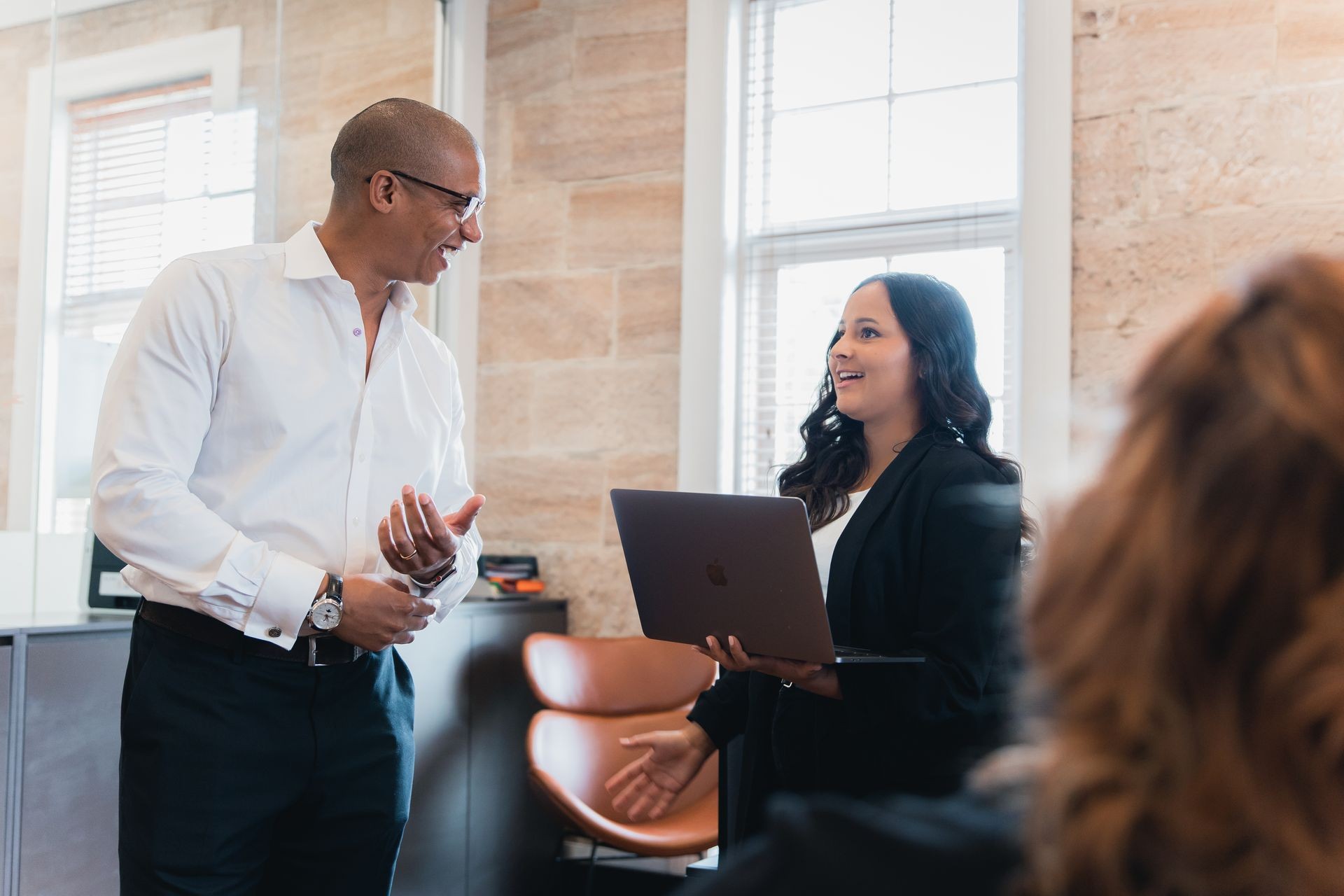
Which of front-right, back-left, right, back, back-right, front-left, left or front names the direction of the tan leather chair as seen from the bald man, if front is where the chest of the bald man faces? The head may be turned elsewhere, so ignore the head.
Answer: left

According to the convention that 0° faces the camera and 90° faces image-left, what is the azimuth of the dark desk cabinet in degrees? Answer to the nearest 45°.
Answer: approximately 0°

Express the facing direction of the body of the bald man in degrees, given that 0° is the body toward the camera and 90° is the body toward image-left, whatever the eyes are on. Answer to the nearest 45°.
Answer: approximately 315°

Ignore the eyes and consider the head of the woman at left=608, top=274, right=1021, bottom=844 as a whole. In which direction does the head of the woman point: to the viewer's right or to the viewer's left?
to the viewer's left

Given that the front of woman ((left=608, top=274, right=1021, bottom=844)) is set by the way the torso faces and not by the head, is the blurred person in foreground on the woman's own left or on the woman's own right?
on the woman's own left

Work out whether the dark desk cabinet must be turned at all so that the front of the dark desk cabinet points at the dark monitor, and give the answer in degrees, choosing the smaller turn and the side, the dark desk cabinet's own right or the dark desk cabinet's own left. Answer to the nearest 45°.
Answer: approximately 45° to the dark desk cabinet's own right

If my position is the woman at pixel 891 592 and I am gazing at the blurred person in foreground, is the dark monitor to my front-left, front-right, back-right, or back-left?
back-right

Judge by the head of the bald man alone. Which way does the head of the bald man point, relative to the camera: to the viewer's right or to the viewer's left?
to the viewer's right
